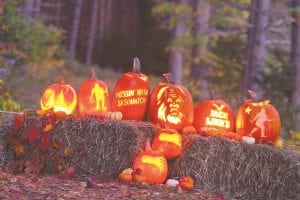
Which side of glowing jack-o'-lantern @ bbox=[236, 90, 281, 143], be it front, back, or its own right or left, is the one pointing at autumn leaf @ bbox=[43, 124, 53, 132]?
right

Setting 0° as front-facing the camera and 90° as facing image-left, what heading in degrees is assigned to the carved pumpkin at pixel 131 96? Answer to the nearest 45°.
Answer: approximately 0°

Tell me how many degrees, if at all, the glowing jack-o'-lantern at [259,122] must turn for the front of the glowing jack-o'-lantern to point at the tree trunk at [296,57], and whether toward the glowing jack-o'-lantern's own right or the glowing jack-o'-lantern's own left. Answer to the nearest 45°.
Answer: approximately 180°

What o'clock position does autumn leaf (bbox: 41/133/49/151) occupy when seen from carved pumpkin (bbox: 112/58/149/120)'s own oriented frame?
The autumn leaf is roughly at 2 o'clock from the carved pumpkin.

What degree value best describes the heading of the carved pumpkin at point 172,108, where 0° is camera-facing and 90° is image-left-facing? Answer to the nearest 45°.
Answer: approximately 0°

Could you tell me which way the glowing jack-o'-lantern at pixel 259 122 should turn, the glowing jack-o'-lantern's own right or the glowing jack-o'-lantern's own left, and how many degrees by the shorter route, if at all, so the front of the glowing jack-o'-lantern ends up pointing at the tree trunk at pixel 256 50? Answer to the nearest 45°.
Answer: approximately 180°

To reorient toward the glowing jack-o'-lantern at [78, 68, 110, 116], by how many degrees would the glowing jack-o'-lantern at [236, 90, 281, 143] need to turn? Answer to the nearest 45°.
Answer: approximately 90° to its right
